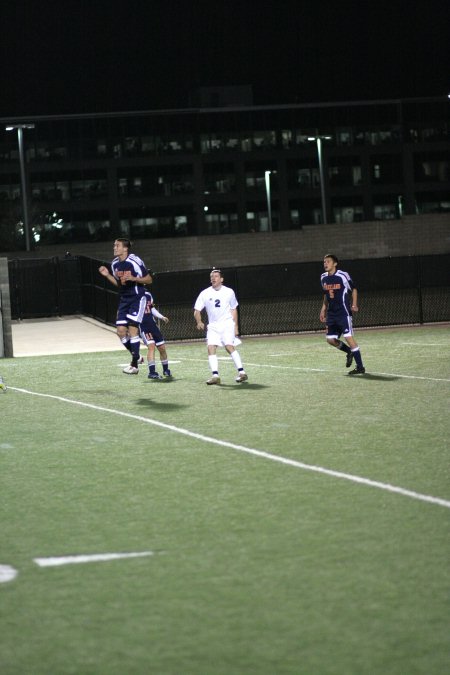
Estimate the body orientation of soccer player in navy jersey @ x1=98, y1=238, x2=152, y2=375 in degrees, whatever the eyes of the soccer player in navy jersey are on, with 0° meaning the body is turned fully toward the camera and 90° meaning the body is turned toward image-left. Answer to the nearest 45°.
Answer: approximately 45°

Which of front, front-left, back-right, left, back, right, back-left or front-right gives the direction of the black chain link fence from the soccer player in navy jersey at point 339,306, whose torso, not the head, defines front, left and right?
back-right

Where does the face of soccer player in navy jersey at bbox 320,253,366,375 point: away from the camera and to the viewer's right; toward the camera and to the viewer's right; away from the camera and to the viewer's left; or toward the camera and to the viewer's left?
toward the camera and to the viewer's left

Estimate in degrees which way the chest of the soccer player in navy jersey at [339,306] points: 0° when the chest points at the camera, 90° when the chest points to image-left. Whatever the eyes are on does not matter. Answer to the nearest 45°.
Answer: approximately 45°

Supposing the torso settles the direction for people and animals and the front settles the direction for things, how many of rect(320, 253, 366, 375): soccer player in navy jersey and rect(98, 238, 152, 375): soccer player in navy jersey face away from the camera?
0

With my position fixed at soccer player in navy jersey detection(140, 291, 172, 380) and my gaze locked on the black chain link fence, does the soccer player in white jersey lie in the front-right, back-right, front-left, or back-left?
back-right

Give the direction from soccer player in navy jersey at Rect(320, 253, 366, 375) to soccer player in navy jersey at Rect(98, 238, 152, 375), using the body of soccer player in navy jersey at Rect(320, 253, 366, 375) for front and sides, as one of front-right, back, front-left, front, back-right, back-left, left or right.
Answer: front-right

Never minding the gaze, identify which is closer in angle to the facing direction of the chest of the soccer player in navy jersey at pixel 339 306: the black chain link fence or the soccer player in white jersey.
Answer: the soccer player in white jersey

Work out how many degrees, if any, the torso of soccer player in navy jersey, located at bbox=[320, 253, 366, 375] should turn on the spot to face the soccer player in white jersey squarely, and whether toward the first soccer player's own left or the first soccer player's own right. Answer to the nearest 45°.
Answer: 0° — they already face them

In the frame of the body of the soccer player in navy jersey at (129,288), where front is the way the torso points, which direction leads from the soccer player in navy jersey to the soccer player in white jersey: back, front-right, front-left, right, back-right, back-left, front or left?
left

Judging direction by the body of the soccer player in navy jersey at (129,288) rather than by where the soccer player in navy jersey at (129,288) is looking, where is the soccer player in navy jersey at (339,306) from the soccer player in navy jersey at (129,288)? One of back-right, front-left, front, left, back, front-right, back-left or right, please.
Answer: back-left
